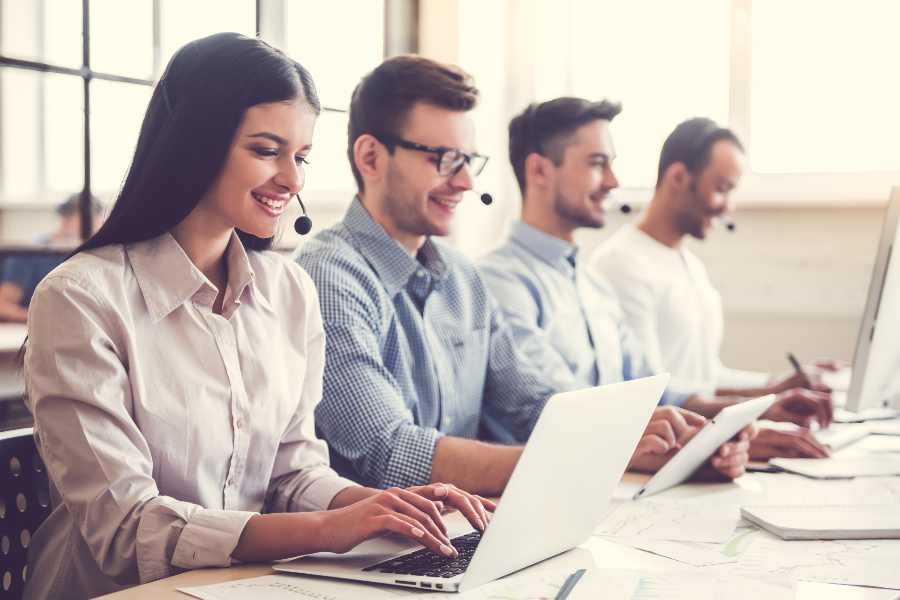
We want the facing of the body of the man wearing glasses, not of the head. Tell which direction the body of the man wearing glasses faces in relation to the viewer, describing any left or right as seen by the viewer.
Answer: facing the viewer and to the right of the viewer

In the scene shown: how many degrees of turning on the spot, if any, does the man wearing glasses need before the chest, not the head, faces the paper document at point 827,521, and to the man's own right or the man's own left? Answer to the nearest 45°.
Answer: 0° — they already face it

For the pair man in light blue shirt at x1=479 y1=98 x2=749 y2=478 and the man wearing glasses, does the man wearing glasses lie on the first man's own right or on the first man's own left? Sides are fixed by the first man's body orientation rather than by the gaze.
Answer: on the first man's own right

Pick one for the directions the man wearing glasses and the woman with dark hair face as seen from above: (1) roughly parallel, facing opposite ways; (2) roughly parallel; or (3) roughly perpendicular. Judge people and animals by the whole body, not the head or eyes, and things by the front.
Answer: roughly parallel

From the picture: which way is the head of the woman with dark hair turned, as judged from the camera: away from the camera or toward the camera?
toward the camera

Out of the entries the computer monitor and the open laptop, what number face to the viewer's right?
0

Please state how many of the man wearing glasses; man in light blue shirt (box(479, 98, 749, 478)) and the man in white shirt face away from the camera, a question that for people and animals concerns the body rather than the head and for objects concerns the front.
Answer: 0

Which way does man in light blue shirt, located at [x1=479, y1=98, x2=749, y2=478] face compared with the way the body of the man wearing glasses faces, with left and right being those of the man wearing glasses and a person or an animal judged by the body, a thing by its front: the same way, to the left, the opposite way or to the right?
the same way

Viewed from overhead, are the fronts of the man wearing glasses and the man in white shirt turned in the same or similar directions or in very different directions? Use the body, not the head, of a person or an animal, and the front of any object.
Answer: same or similar directions

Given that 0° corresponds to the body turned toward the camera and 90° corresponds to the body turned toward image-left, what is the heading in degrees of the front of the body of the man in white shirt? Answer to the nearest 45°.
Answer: approximately 315°

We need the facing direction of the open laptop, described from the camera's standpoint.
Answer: facing away from the viewer and to the left of the viewer

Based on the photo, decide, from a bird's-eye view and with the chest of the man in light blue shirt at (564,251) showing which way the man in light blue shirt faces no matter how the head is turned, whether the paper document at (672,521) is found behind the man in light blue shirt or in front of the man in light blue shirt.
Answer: in front
